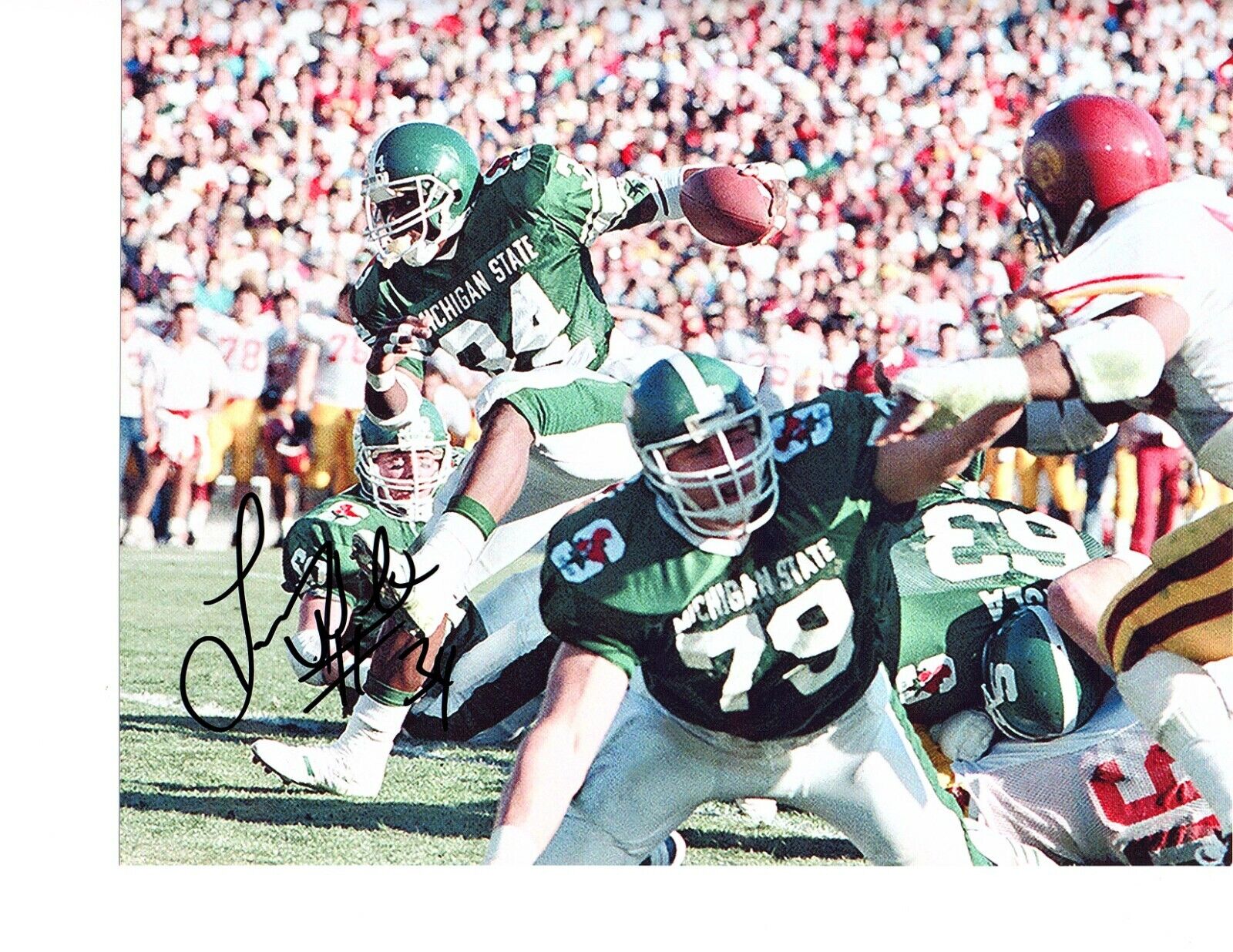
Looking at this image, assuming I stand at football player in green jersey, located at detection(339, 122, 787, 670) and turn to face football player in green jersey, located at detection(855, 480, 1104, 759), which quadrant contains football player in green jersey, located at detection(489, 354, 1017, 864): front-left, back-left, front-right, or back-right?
front-right

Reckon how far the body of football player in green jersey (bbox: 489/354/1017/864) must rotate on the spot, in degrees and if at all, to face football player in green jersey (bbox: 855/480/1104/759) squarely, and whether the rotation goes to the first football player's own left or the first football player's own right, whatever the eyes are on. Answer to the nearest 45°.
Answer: approximately 135° to the first football player's own left

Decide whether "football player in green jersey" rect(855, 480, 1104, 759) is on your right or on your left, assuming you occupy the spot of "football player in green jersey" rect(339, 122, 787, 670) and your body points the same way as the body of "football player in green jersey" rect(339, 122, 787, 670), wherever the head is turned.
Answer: on your left

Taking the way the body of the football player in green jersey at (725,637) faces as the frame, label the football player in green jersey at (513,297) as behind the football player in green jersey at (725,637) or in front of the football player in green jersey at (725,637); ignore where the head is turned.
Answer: behind

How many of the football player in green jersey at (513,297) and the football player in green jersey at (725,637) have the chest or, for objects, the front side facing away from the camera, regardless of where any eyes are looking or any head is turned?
0

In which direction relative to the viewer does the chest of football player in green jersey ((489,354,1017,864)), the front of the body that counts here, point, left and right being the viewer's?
facing the viewer

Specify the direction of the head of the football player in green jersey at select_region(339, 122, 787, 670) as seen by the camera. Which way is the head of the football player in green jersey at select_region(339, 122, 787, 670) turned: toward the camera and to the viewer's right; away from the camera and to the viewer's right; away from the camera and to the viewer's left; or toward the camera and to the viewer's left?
toward the camera and to the viewer's left

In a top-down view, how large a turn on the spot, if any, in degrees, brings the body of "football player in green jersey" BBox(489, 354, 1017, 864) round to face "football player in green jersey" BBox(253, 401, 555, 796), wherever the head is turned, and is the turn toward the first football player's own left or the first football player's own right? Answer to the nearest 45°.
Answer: approximately 135° to the first football player's own right
